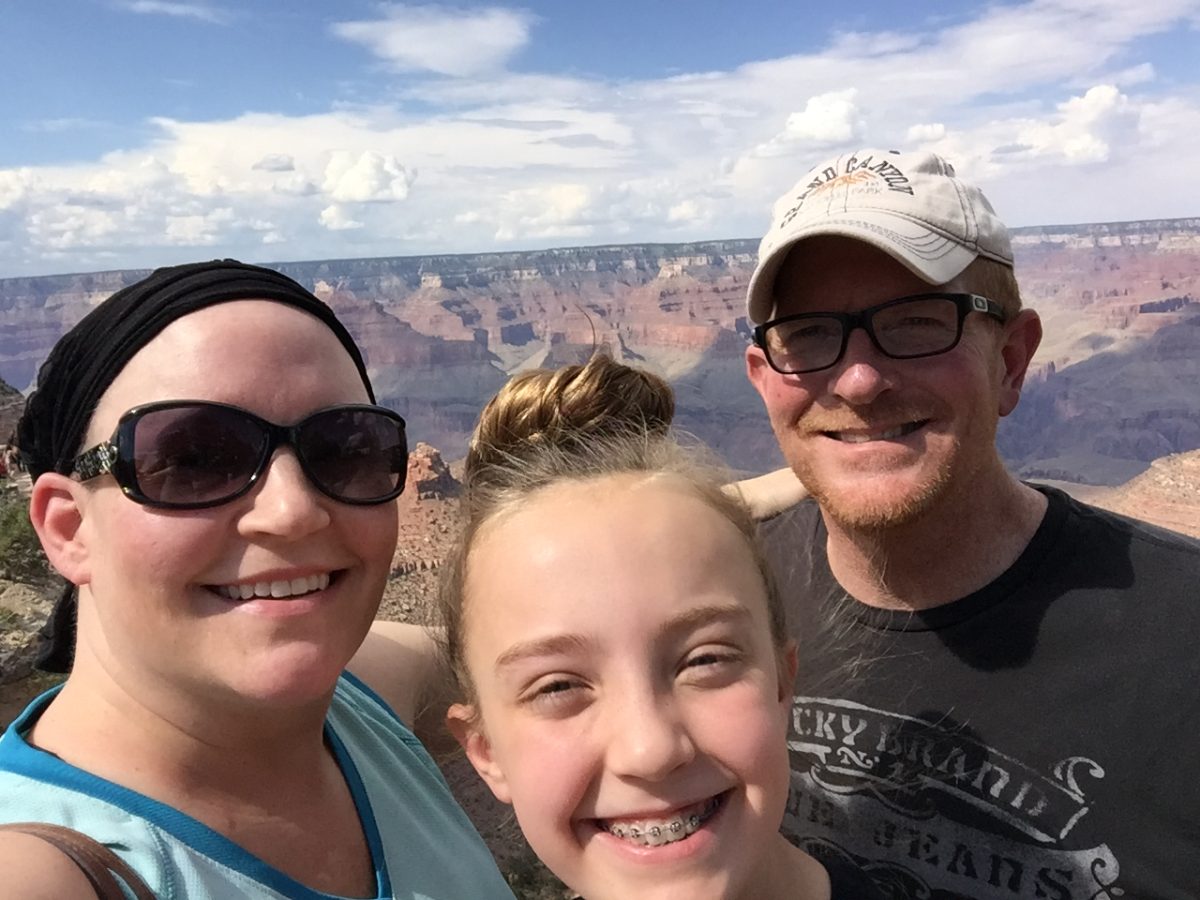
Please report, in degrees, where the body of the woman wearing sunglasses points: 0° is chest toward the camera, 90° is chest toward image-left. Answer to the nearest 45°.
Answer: approximately 315°

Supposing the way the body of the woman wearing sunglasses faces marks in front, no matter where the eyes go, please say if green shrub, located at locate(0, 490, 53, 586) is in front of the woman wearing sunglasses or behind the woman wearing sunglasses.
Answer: behind

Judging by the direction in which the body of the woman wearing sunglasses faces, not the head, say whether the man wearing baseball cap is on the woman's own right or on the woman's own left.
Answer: on the woman's own left

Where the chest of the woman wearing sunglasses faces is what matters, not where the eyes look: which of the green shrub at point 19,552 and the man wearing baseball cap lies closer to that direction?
the man wearing baseball cap
